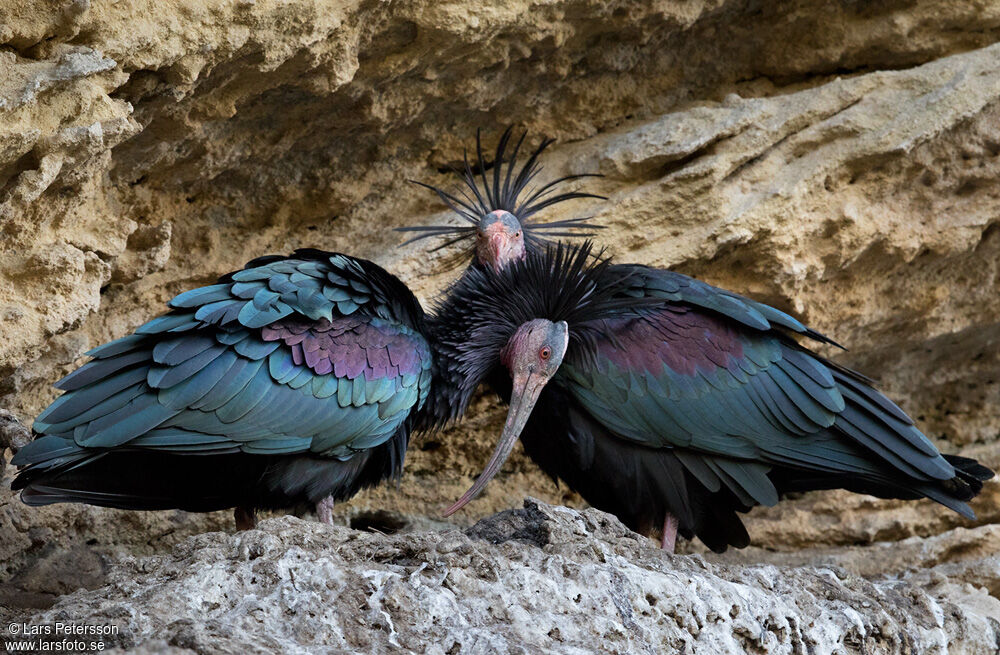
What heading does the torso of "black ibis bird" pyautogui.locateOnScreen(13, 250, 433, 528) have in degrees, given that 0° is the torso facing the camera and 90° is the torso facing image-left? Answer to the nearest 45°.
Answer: approximately 270°

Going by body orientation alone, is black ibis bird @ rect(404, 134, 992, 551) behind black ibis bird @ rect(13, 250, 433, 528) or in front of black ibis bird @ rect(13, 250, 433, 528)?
in front
